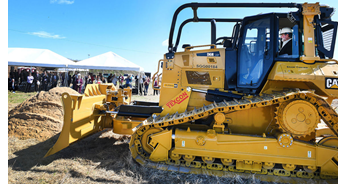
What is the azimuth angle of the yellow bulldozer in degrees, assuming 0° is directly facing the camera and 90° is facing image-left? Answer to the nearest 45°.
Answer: approximately 90°

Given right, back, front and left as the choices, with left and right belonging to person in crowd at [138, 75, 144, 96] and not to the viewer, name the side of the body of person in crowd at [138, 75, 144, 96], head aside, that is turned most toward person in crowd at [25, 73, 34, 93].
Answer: right

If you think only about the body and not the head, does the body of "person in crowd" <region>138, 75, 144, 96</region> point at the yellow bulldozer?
yes

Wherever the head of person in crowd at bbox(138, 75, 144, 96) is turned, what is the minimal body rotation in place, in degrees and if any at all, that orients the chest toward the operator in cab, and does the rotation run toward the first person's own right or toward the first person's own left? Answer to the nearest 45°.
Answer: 0° — they already face them

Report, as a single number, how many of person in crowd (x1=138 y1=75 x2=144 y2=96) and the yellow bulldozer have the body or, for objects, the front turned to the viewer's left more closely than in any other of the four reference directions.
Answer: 1

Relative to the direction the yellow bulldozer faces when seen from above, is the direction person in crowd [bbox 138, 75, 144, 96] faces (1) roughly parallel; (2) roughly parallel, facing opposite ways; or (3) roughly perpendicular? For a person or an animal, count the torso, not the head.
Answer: roughly perpendicular
